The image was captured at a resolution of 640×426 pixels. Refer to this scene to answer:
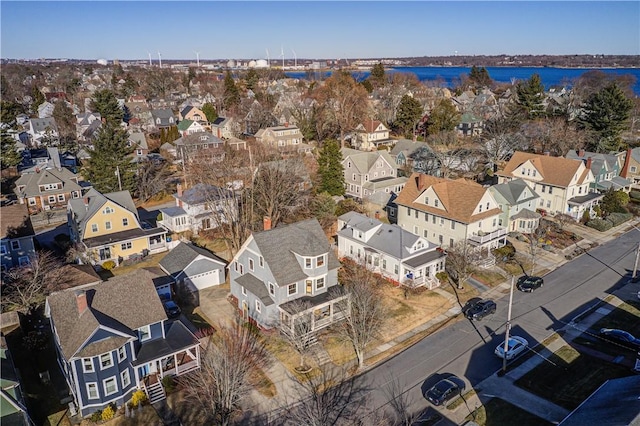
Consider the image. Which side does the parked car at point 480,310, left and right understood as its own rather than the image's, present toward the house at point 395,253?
right

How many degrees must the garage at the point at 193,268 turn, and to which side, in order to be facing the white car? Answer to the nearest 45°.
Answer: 0° — it already faces it

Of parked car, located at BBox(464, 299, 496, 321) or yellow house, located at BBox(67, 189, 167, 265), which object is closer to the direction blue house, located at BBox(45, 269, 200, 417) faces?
the parked car

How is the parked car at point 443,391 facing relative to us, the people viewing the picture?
facing away from the viewer and to the right of the viewer

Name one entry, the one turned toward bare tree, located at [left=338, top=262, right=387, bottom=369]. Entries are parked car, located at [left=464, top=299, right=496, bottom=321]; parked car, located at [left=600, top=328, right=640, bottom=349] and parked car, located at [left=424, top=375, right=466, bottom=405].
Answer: parked car, located at [left=464, top=299, right=496, bottom=321]

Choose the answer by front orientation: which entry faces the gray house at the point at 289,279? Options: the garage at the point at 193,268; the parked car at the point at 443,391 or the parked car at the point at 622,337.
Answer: the garage

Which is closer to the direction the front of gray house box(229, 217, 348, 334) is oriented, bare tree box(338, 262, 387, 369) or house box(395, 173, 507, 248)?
the bare tree

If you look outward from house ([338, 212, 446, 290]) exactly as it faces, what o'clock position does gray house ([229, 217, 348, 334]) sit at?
The gray house is roughly at 3 o'clock from the house.

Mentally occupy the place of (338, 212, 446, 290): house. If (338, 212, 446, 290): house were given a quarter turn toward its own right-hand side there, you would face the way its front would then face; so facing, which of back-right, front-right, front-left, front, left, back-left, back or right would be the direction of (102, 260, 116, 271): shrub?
front-right

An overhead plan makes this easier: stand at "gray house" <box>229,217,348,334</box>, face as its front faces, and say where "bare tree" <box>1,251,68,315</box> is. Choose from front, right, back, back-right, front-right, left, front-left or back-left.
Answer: back-right

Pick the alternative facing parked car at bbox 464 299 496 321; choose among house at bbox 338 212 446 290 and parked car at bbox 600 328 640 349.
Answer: the house

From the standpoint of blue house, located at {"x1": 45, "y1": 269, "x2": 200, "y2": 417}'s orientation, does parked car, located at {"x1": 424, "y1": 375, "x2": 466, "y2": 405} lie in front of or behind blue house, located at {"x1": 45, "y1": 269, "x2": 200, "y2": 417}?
in front
